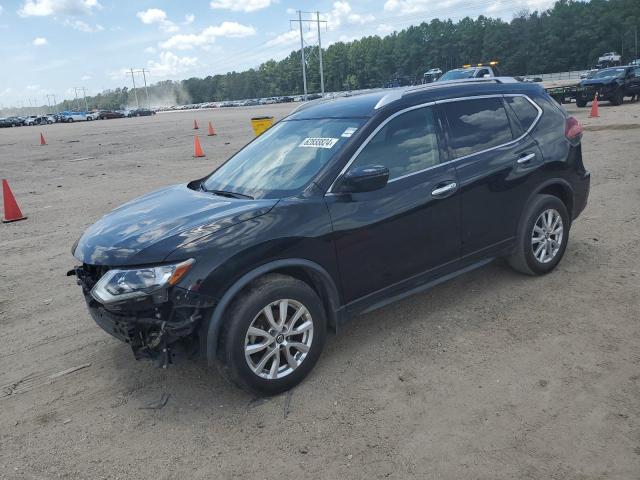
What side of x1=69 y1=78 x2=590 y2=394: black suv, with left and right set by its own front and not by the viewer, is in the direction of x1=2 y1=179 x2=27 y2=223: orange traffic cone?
right

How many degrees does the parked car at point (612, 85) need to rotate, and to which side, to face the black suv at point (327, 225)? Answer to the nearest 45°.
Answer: approximately 45° to its left

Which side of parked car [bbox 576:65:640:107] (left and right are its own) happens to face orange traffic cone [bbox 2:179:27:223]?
front

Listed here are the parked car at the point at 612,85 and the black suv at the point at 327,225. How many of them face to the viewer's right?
0

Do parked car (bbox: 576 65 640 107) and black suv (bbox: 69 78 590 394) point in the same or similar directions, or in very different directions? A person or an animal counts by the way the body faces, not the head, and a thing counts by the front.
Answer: same or similar directions

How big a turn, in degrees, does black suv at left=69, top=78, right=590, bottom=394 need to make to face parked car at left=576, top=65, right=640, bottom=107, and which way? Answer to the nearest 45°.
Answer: approximately 180°

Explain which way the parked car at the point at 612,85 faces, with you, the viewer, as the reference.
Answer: facing the viewer and to the left of the viewer
